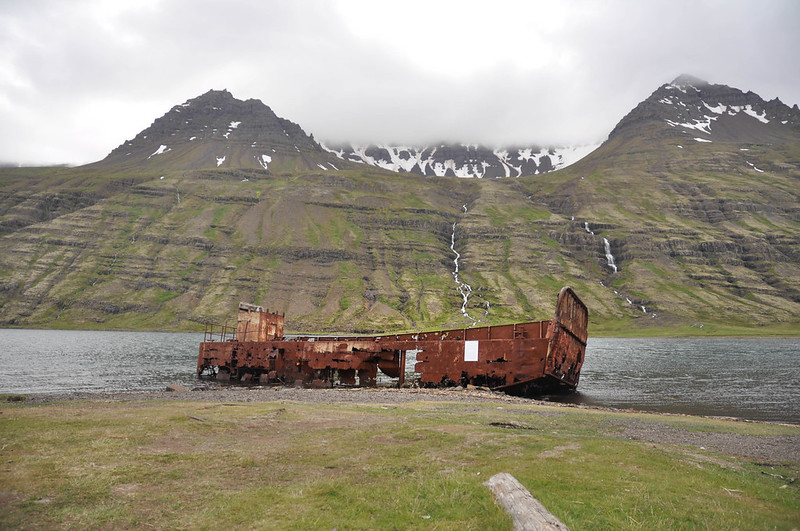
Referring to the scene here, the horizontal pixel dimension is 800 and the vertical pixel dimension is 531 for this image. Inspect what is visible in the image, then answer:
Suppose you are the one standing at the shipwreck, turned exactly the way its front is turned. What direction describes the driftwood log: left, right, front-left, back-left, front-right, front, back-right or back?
front-right

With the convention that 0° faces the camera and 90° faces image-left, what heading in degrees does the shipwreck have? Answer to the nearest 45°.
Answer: approximately 315°
